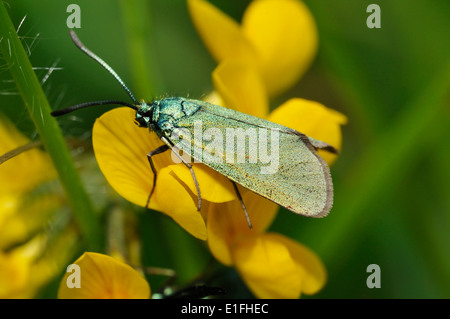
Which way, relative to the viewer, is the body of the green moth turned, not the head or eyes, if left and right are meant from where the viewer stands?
facing to the left of the viewer

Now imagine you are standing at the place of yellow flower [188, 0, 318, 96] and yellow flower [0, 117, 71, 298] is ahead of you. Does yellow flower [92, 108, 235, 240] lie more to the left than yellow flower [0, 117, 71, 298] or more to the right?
left
